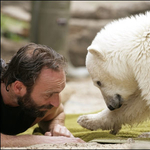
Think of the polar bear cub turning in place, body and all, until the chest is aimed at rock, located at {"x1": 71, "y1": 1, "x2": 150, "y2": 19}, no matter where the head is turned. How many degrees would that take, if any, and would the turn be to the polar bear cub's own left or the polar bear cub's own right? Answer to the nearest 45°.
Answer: approximately 90° to the polar bear cub's own right

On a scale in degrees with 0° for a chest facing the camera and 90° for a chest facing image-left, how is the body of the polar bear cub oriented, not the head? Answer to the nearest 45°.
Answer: approximately 90°

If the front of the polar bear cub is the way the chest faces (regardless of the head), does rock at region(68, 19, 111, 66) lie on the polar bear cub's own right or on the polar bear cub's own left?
on the polar bear cub's own right
